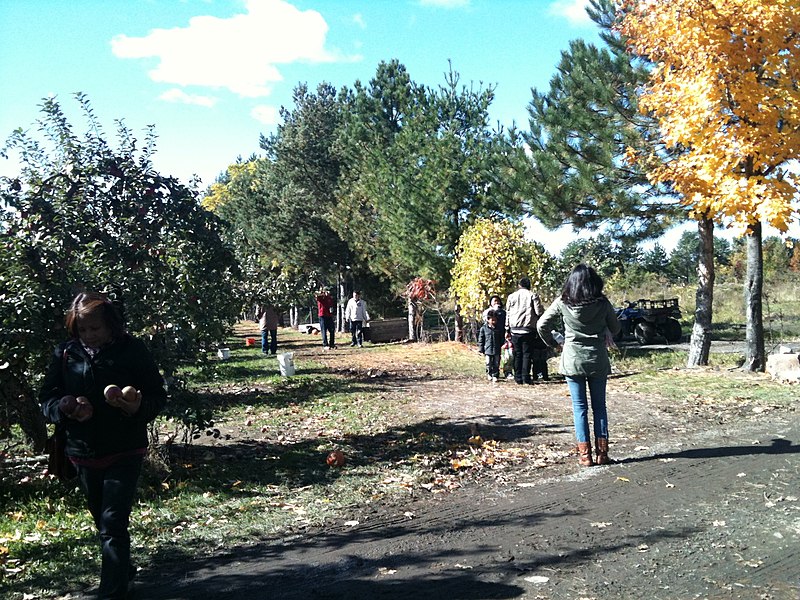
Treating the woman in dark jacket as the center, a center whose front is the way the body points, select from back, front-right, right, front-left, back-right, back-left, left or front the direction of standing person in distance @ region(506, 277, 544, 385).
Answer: back-left

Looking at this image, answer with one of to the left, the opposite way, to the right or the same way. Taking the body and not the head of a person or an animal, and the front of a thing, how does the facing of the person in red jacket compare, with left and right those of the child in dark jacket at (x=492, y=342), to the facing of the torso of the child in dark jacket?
the same way

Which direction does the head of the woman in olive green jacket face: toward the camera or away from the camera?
away from the camera

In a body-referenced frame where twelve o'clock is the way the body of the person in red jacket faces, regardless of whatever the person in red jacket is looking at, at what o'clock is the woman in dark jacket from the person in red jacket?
The woman in dark jacket is roughly at 12 o'clock from the person in red jacket.

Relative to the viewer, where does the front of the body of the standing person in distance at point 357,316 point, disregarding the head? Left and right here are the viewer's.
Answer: facing the viewer

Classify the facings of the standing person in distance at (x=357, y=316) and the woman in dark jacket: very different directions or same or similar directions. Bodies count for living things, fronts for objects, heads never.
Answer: same or similar directions

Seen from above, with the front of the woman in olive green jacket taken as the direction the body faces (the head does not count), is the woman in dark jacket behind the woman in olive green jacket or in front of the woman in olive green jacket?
behind

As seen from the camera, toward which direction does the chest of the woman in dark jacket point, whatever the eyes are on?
toward the camera

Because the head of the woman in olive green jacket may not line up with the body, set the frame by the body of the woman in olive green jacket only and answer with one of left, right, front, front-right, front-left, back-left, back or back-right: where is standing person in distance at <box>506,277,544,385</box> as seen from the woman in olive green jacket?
front

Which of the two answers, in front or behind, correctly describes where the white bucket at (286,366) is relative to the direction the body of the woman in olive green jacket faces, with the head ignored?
in front

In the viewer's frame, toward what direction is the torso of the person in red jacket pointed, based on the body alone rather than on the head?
toward the camera

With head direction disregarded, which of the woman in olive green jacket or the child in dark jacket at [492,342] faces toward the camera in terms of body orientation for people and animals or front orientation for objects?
the child in dark jacket

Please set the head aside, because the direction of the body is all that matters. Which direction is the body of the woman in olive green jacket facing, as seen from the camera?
away from the camera

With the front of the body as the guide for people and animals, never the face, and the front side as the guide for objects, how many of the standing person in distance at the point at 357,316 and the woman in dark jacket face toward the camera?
2

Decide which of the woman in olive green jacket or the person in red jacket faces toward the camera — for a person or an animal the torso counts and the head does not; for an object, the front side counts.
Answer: the person in red jacket

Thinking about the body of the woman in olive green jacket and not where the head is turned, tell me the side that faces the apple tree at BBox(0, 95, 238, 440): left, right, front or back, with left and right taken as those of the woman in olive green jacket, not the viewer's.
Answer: left

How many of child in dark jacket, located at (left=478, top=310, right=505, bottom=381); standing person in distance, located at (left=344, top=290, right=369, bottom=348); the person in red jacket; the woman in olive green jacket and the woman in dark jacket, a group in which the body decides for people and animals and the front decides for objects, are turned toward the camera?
4

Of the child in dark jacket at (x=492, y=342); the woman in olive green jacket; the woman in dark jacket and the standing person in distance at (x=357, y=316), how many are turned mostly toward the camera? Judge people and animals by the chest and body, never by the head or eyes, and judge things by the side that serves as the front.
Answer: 3

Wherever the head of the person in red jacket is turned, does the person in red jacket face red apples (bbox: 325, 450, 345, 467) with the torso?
yes

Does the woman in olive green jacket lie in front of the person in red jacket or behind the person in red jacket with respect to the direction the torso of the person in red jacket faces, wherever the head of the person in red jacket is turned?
in front
